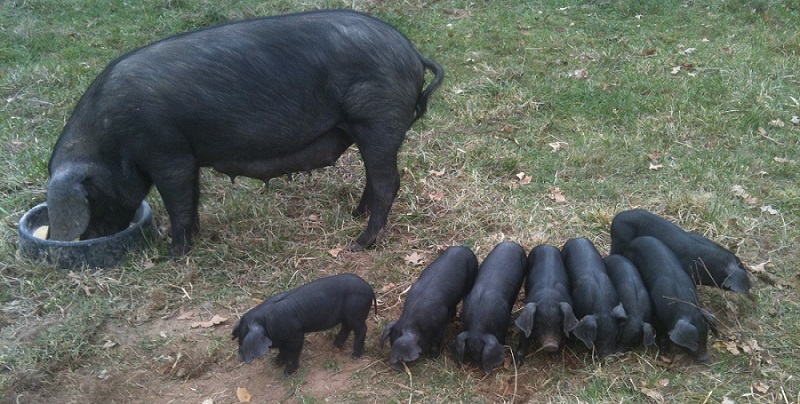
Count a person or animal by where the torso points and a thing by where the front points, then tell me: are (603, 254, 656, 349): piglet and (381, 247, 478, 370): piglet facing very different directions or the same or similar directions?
same or similar directions

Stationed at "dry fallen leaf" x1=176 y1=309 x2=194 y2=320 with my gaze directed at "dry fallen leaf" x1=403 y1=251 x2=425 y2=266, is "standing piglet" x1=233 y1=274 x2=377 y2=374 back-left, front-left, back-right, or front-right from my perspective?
front-right

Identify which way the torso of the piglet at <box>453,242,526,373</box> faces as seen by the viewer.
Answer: toward the camera

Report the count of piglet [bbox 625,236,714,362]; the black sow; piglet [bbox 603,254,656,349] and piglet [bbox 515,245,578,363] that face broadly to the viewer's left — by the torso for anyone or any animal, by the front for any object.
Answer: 1

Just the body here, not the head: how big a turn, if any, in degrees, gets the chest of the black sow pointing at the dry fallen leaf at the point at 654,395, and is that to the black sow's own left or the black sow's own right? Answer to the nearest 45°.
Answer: approximately 135° to the black sow's own left

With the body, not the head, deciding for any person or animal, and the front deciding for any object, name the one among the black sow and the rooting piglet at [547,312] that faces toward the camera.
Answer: the rooting piglet

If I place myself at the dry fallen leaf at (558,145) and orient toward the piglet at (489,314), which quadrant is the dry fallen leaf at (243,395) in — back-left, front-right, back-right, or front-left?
front-right

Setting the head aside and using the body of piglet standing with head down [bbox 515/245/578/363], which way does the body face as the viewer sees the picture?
toward the camera

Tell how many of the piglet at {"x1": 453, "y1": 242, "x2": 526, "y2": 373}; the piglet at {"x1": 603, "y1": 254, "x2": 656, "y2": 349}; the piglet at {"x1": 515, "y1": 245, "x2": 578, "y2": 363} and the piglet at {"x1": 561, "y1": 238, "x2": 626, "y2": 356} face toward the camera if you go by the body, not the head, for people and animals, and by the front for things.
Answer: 4

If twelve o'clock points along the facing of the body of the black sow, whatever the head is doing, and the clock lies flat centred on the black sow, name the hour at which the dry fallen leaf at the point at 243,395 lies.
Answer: The dry fallen leaf is roughly at 9 o'clock from the black sow.

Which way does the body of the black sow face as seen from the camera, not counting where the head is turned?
to the viewer's left

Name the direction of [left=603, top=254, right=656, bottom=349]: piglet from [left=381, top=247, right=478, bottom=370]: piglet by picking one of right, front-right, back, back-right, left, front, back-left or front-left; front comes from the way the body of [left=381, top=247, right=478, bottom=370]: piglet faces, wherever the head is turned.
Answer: back-left

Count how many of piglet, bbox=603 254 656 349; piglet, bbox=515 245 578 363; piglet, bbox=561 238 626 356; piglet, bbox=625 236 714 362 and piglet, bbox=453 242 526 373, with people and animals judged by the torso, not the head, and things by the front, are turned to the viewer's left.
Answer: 0

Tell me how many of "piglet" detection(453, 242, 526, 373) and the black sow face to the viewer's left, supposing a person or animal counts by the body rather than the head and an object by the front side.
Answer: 1
